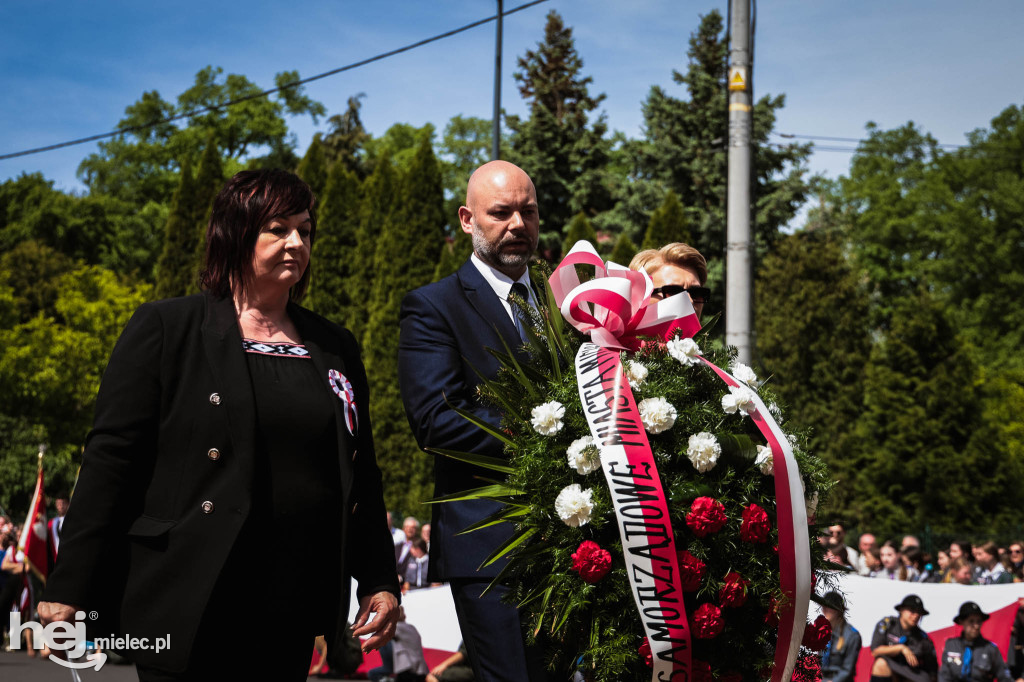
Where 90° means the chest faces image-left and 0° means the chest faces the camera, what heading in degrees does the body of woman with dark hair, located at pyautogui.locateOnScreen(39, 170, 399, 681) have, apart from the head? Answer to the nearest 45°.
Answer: approximately 315°

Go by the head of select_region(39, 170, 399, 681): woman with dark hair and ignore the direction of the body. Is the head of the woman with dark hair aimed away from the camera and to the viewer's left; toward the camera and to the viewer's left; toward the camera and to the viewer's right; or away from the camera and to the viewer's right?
toward the camera and to the viewer's right

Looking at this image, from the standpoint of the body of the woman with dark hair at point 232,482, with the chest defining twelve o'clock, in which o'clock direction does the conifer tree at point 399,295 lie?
The conifer tree is roughly at 8 o'clock from the woman with dark hair.

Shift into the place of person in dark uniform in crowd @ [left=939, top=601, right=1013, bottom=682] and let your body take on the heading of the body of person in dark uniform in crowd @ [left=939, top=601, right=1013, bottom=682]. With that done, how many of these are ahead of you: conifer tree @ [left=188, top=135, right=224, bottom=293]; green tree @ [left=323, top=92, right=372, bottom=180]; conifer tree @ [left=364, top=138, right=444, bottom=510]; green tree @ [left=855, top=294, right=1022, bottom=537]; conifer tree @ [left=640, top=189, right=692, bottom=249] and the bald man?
1

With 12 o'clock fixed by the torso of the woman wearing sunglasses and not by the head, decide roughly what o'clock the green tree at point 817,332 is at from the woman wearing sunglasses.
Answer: The green tree is roughly at 8 o'clock from the woman wearing sunglasses.

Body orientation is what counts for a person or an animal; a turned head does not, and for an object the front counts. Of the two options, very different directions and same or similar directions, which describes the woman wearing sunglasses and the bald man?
same or similar directions

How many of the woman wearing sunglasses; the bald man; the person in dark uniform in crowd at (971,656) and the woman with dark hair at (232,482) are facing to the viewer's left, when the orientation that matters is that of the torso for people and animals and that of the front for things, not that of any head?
0

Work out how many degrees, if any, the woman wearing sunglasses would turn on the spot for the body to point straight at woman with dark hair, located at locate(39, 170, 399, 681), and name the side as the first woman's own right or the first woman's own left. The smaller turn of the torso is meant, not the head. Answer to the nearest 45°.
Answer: approximately 90° to the first woman's own right

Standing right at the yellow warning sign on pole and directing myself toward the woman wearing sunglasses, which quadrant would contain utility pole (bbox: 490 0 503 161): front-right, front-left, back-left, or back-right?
back-right

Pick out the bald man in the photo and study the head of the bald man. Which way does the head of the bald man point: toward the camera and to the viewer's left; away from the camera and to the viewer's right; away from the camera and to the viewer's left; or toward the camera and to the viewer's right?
toward the camera and to the viewer's right

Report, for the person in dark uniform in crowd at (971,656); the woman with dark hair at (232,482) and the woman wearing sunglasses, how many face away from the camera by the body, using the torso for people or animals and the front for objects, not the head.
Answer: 0

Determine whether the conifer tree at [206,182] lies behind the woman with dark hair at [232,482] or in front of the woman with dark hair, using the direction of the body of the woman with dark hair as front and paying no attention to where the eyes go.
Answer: behind

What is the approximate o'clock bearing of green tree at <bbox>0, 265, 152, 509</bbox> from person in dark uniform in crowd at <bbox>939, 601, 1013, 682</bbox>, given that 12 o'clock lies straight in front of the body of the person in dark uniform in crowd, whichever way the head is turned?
The green tree is roughly at 4 o'clock from the person in dark uniform in crowd.

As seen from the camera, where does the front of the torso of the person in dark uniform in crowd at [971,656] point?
toward the camera

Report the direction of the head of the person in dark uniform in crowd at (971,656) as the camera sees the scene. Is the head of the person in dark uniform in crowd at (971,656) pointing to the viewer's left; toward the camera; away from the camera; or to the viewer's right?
toward the camera

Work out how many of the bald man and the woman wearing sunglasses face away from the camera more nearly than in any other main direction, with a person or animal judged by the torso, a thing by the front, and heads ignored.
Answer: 0

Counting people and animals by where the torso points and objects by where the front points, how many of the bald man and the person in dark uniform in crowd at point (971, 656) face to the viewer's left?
0

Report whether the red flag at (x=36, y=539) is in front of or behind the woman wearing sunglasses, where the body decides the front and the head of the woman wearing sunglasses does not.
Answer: behind

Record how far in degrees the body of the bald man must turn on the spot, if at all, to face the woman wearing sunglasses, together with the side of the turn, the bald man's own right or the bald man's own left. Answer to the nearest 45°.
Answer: approximately 90° to the bald man's own left
